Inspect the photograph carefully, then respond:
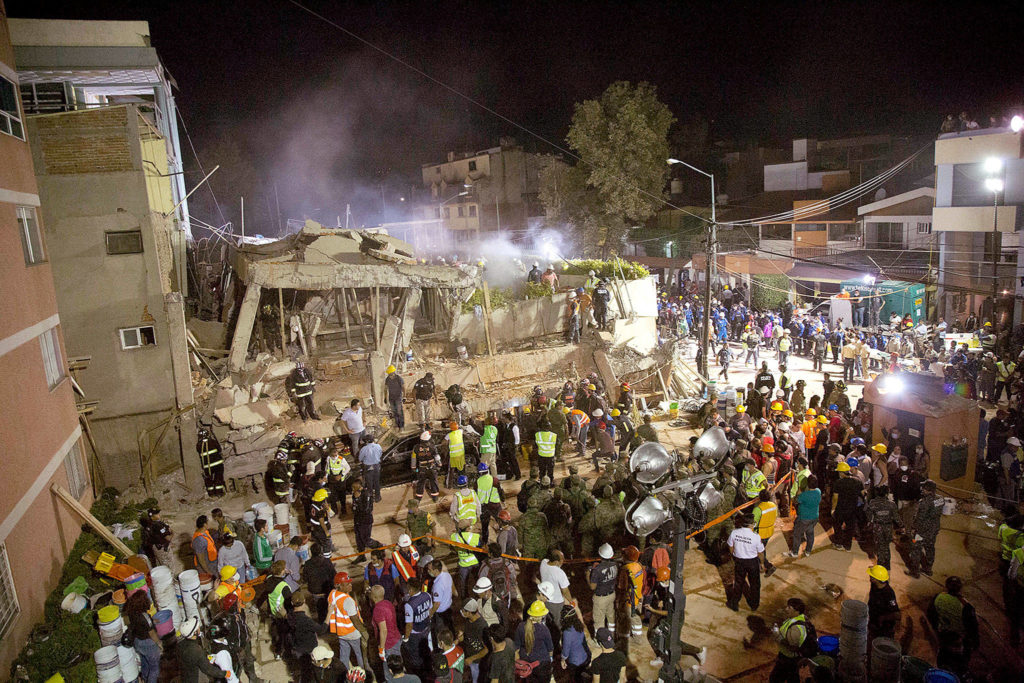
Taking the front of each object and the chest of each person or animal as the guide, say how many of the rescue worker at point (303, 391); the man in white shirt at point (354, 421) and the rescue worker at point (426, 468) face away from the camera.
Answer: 1

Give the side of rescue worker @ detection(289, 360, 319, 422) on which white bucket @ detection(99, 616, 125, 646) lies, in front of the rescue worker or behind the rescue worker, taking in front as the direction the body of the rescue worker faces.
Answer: in front

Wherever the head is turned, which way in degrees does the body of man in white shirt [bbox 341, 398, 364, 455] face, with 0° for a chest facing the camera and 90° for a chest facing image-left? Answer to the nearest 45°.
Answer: approximately 315°

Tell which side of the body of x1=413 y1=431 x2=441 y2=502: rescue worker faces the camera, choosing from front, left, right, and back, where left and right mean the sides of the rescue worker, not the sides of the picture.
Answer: back

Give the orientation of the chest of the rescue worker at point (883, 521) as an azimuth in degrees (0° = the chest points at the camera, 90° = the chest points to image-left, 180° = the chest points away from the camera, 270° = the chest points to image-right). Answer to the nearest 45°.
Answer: approximately 180°

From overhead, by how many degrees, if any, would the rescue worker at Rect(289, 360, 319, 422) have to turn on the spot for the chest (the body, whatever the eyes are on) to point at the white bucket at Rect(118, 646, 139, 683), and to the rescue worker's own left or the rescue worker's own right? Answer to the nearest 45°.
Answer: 0° — they already face it

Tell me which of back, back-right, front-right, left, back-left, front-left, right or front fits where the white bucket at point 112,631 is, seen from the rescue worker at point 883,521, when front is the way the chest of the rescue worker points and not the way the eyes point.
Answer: back-left

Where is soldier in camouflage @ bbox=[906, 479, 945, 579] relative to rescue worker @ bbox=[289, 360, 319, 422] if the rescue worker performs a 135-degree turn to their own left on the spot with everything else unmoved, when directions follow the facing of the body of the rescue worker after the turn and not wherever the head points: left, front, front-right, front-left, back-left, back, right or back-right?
right

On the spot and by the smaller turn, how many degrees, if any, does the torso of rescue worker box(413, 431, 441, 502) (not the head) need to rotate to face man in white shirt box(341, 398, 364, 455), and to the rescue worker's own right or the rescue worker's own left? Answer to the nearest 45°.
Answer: approximately 45° to the rescue worker's own left
